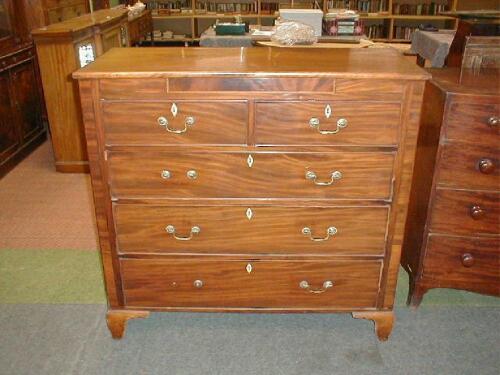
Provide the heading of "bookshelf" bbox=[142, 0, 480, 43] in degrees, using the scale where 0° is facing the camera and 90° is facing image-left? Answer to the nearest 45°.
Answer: approximately 0°

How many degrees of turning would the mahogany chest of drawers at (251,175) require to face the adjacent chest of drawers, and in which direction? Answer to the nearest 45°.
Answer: approximately 90° to its left

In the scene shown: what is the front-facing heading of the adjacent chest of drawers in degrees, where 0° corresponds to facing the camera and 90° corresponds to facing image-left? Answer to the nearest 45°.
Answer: approximately 0°

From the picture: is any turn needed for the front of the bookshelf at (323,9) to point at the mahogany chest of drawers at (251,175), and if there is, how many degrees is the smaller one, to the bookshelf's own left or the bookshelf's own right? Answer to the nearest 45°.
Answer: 0° — it already faces it

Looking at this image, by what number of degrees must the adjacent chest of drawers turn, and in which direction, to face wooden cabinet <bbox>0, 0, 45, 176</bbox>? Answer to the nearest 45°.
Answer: approximately 90° to its right

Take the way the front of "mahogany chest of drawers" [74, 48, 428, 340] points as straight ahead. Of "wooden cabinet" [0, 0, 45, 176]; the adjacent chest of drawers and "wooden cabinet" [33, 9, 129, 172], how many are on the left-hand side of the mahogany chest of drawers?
1

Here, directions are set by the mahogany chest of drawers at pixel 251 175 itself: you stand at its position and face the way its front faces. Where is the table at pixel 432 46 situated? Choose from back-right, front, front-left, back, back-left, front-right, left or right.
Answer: back-left

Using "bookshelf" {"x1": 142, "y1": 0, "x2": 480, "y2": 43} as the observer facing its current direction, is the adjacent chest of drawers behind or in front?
in front

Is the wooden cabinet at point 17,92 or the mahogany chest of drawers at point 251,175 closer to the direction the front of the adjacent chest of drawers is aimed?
the mahogany chest of drawers

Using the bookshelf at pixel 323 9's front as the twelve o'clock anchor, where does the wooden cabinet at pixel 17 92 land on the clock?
The wooden cabinet is roughly at 1 o'clock from the bookshelf.
